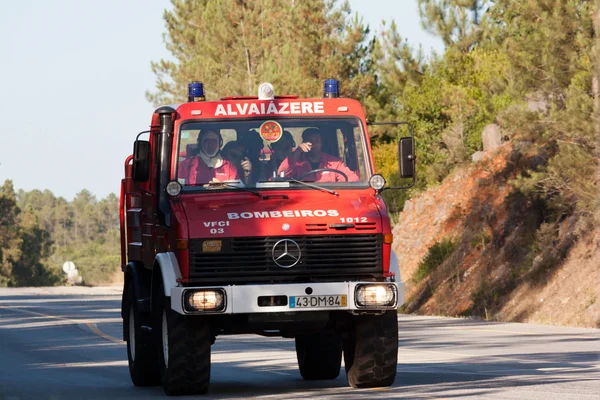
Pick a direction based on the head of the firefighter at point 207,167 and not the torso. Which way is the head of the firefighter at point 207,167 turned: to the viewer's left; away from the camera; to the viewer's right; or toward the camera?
toward the camera

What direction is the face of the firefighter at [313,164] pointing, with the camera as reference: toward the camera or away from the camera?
toward the camera

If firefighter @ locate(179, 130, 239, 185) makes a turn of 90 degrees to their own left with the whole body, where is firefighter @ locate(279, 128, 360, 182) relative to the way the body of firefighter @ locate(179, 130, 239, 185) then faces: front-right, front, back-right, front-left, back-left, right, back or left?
front

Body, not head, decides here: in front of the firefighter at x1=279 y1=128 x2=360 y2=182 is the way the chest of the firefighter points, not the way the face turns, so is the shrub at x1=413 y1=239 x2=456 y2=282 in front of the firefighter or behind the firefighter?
behind

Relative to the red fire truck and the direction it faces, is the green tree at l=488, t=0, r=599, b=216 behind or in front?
behind

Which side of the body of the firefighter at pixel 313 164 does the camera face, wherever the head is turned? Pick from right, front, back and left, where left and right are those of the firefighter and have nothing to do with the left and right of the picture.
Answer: front

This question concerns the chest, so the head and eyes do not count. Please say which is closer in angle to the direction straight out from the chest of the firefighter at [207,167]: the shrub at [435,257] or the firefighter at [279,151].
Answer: the firefighter

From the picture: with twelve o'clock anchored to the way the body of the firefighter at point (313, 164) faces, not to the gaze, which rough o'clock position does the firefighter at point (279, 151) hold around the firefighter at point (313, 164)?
the firefighter at point (279, 151) is roughly at 3 o'clock from the firefighter at point (313, 164).

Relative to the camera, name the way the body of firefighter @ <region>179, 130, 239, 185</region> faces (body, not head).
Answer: toward the camera
